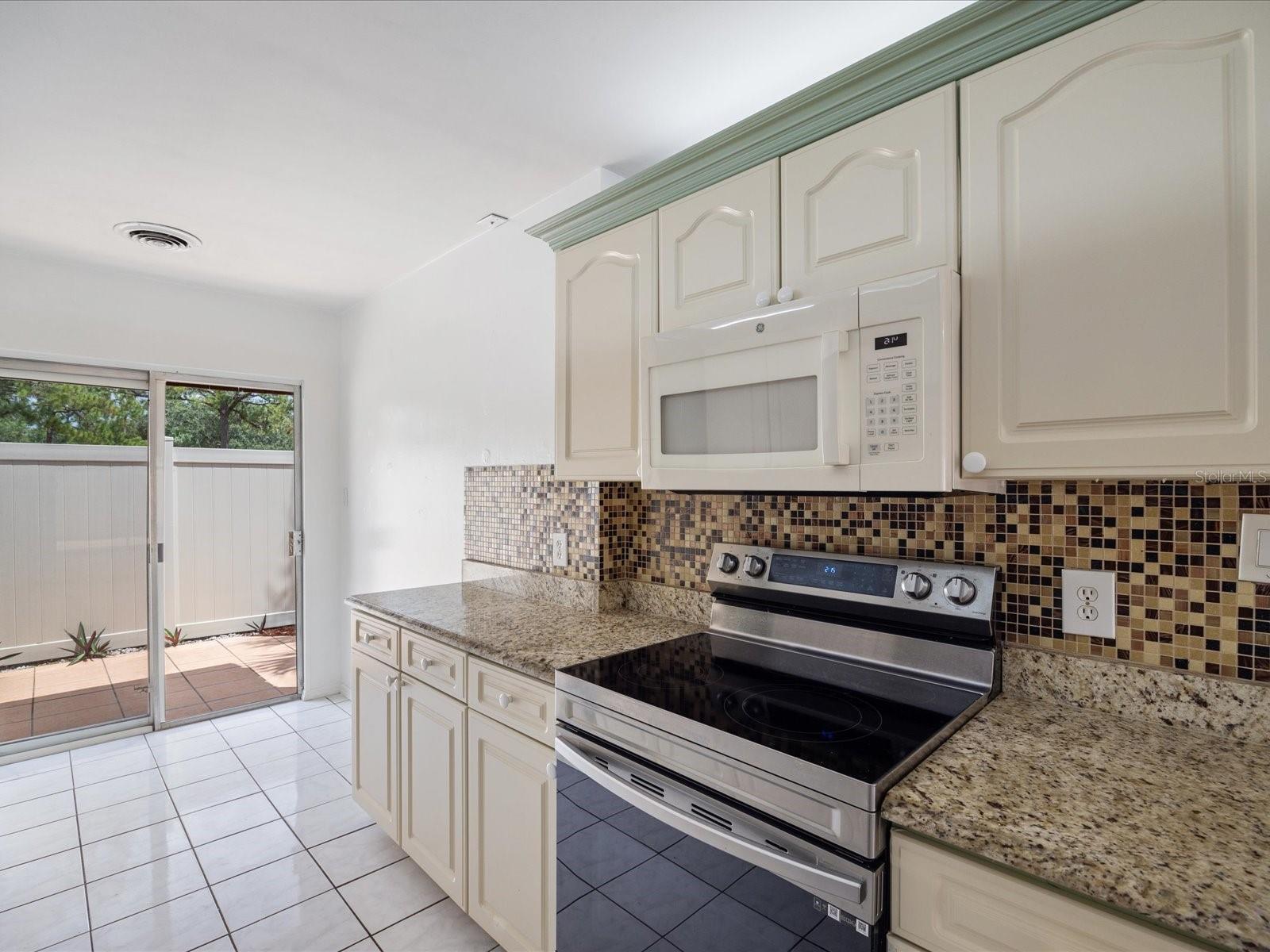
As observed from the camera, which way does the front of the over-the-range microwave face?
facing the viewer and to the left of the viewer

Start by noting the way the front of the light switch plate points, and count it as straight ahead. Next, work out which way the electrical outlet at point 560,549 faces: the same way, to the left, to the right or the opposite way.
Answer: the same way

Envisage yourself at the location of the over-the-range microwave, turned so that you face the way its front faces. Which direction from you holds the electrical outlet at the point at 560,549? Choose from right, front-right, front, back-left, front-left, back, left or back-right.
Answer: right

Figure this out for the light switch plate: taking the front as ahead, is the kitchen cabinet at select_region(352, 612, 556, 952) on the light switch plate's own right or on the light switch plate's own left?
on the light switch plate's own right

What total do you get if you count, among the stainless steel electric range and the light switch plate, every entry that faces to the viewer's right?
0

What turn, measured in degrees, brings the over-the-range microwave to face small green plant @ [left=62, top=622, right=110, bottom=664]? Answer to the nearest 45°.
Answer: approximately 45° to its right

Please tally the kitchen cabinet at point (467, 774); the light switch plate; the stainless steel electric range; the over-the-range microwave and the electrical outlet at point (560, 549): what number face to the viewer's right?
0

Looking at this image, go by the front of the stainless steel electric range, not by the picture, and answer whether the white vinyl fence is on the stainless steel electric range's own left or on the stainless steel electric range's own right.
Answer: on the stainless steel electric range's own right

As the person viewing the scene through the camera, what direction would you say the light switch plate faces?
facing the viewer

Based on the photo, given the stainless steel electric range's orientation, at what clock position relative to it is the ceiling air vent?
The ceiling air vent is roughly at 2 o'clock from the stainless steel electric range.

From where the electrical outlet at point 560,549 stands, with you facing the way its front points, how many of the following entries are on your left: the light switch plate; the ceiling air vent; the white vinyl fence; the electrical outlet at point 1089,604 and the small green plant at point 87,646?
2

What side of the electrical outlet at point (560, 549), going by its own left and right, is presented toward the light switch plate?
left

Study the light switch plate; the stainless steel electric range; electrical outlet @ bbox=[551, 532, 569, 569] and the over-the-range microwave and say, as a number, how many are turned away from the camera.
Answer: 0

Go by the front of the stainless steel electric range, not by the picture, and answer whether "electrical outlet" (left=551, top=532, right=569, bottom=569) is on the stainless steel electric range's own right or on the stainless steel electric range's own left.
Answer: on the stainless steel electric range's own right

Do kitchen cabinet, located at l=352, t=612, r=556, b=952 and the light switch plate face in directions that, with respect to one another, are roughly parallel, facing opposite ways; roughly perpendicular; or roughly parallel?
roughly parallel

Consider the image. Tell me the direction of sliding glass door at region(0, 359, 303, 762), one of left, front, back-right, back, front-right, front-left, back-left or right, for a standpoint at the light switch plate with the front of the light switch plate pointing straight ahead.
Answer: right

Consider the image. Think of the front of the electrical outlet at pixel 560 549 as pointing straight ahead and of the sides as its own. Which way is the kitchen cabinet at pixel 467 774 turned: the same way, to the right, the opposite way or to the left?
the same way
